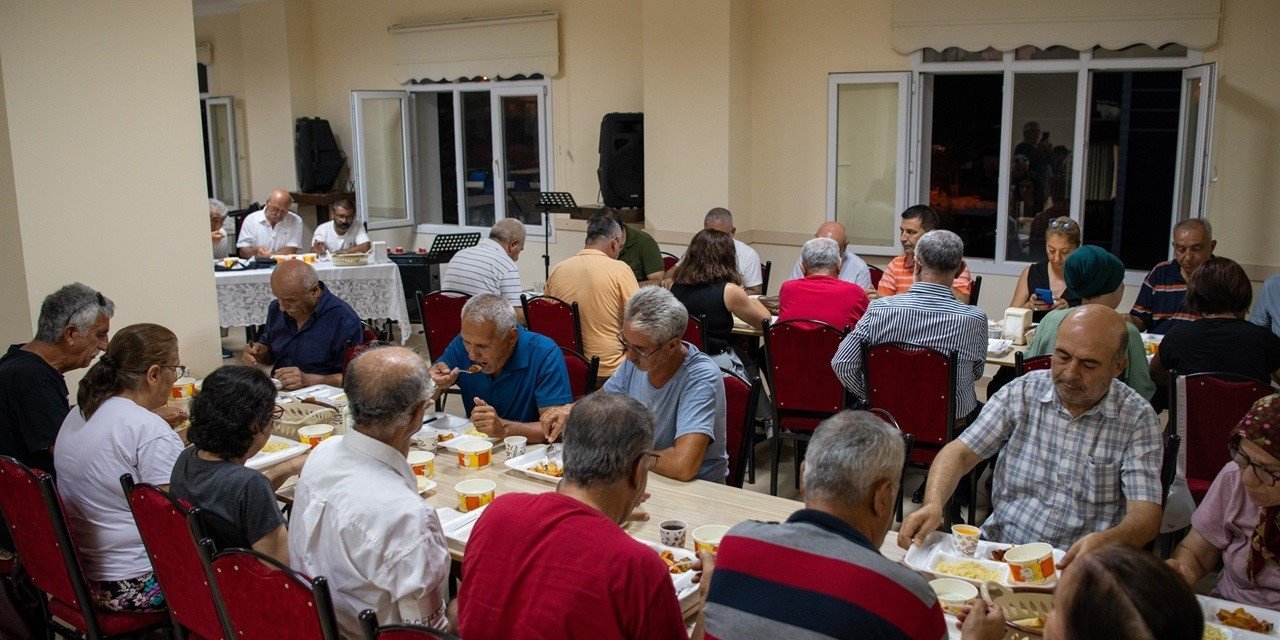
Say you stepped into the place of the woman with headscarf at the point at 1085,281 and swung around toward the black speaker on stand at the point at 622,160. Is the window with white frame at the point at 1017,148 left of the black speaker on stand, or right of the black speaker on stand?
right

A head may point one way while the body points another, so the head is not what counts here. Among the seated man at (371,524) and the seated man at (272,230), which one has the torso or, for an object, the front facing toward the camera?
the seated man at (272,230)

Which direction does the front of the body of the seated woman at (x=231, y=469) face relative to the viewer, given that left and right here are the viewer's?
facing away from the viewer and to the right of the viewer

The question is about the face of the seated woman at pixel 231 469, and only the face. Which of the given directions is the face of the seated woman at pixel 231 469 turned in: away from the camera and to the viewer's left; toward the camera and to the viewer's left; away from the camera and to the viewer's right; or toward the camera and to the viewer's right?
away from the camera and to the viewer's right

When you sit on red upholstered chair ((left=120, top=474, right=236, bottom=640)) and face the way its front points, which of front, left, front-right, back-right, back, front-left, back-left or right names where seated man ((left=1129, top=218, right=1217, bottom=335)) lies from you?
front-right

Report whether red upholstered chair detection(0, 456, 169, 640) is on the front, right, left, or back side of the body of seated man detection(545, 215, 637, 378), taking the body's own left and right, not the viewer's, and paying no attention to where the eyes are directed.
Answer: back

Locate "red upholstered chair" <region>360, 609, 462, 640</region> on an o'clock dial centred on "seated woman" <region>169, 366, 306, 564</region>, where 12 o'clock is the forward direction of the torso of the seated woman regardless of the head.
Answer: The red upholstered chair is roughly at 4 o'clock from the seated woman.

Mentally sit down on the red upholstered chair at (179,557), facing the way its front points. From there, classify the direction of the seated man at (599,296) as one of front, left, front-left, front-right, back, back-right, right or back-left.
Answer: front

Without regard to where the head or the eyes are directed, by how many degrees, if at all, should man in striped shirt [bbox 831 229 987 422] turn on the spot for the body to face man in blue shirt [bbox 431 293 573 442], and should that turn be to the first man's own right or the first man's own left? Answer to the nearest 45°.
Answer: approximately 135° to the first man's own left

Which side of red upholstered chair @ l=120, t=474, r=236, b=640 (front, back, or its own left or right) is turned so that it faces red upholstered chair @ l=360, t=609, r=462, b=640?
right

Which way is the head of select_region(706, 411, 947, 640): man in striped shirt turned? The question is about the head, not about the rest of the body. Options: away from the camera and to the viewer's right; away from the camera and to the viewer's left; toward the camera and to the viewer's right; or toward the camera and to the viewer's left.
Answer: away from the camera and to the viewer's right

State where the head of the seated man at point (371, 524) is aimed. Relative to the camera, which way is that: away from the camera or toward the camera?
away from the camera

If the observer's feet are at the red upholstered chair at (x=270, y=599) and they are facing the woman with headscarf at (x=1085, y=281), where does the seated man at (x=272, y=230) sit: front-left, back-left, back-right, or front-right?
front-left

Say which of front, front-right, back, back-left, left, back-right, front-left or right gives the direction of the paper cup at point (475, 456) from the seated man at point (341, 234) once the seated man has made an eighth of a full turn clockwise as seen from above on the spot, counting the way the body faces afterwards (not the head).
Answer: front-left

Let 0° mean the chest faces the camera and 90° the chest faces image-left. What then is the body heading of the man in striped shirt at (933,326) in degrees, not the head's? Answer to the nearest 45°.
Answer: approximately 180°

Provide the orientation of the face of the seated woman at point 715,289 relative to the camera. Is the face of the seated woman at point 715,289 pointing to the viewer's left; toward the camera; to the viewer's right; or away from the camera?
away from the camera

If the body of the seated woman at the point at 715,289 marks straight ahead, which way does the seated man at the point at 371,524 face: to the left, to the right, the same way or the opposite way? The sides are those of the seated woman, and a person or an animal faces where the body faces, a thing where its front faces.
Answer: the same way

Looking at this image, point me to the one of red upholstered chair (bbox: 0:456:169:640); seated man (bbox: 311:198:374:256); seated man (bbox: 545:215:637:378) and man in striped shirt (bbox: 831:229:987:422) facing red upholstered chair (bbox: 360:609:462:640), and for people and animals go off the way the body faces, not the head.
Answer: seated man (bbox: 311:198:374:256)

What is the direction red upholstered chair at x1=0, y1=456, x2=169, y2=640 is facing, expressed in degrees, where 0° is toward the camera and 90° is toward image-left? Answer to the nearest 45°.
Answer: approximately 225°

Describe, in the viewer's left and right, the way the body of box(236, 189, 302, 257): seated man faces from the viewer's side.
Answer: facing the viewer
